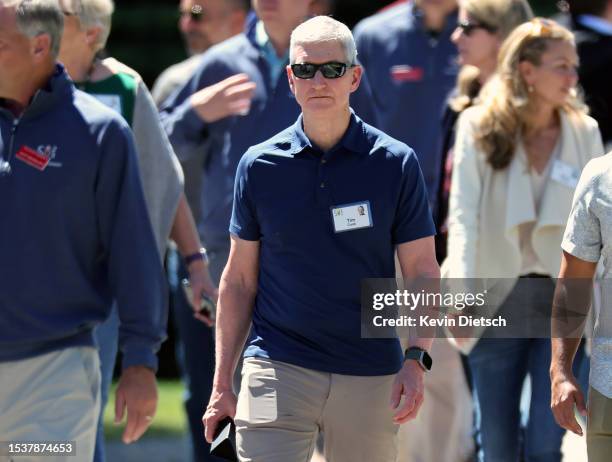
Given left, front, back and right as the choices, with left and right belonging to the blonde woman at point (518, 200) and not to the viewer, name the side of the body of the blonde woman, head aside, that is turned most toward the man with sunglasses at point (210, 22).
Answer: back

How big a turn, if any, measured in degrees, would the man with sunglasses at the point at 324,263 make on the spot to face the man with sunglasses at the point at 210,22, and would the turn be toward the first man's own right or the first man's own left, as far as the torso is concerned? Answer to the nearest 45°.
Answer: approximately 180°

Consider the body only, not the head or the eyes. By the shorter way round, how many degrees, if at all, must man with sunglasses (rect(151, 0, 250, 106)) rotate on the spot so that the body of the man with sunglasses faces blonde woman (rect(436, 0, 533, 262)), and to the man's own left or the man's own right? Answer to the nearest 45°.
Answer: approximately 90° to the man's own left

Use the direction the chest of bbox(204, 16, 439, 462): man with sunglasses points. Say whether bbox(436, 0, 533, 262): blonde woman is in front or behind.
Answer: behind

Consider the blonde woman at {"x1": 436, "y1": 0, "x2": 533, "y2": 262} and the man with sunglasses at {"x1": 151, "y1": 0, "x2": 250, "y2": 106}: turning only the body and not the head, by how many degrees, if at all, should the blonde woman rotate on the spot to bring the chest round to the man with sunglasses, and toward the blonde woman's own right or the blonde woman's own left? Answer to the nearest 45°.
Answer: approximately 45° to the blonde woman's own right

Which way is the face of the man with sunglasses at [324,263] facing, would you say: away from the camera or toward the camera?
toward the camera

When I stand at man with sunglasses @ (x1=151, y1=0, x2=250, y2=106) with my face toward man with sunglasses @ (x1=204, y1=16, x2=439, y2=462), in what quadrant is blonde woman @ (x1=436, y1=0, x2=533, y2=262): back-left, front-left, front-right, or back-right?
front-left

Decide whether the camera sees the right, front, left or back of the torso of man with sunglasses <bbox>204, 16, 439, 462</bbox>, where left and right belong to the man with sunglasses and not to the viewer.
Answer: front

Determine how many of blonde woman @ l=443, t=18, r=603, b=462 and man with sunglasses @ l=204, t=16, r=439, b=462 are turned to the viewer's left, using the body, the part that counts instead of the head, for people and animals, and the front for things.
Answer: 0
